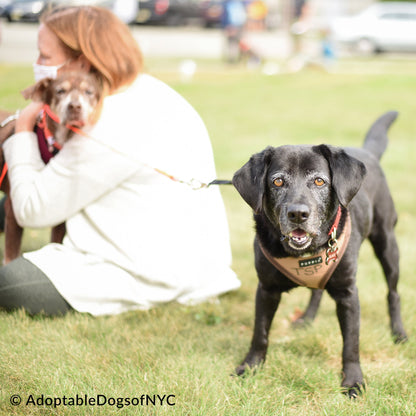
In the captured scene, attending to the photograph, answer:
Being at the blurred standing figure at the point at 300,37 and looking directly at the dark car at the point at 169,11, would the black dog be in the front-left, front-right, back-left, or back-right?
back-left

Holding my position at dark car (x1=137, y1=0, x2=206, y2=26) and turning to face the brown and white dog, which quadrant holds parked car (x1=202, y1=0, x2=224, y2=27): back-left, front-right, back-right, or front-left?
back-left

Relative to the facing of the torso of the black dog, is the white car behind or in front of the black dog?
behind

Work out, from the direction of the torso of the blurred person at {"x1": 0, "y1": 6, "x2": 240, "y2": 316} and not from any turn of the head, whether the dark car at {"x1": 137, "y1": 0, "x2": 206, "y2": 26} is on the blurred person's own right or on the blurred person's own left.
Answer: on the blurred person's own right
